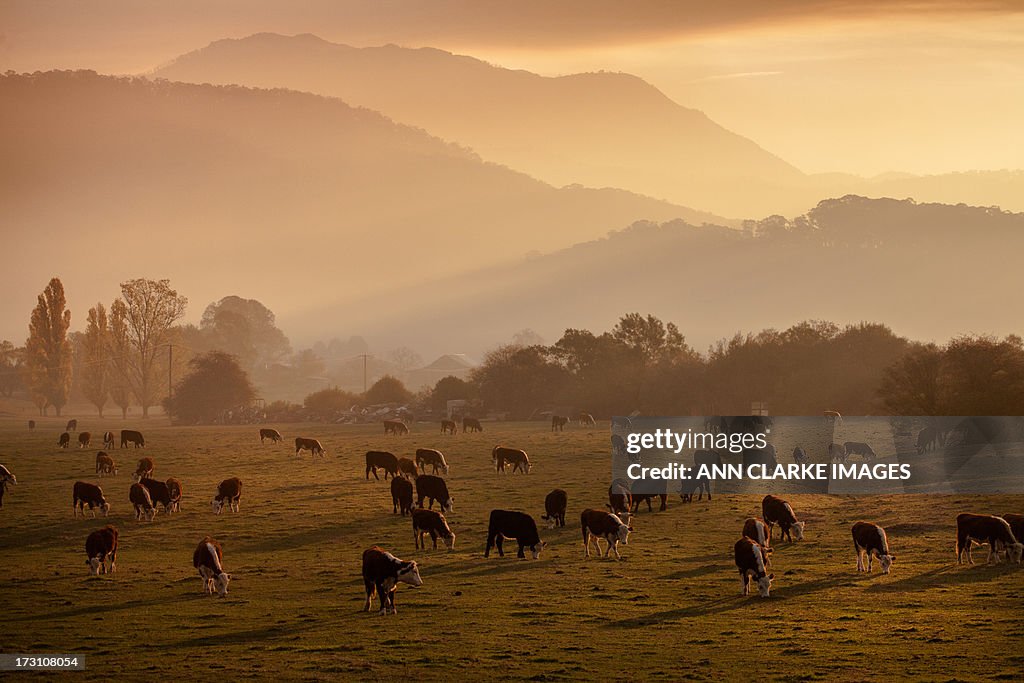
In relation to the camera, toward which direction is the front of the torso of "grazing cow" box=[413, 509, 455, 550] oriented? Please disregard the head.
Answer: to the viewer's right

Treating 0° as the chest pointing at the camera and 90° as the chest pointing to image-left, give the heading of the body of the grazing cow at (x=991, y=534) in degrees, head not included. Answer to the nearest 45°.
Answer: approximately 270°

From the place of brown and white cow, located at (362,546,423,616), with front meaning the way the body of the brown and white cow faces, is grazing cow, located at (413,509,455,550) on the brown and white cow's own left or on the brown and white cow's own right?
on the brown and white cow's own left

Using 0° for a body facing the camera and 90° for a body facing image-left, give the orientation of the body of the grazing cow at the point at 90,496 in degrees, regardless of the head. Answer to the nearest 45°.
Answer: approximately 270°

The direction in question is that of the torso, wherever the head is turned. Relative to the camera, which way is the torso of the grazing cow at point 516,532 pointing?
to the viewer's right

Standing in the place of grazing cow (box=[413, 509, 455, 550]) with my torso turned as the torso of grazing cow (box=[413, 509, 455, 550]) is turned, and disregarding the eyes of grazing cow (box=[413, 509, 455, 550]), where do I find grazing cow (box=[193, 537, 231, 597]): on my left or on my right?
on my right

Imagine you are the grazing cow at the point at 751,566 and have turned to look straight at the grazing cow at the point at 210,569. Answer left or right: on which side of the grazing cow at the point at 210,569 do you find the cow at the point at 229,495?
right

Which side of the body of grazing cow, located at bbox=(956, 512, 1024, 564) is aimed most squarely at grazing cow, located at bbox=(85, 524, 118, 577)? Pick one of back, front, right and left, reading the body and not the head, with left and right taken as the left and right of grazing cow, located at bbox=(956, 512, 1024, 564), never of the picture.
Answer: back

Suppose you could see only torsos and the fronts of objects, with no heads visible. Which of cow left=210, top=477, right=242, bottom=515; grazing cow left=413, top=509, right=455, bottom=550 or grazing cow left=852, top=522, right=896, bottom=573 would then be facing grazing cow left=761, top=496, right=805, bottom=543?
grazing cow left=413, top=509, right=455, bottom=550

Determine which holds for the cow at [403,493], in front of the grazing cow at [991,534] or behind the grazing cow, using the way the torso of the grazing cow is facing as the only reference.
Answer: behind

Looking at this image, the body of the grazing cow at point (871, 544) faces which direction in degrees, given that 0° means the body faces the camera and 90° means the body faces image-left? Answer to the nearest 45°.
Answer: approximately 315°

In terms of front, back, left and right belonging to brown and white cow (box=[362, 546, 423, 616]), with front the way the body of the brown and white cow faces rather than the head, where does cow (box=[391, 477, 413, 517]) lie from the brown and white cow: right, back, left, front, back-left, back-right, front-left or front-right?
back-left

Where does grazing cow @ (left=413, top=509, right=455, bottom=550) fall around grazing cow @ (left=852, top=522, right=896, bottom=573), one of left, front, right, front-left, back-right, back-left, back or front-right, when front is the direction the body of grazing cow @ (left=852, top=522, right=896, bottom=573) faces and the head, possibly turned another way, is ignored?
back-right

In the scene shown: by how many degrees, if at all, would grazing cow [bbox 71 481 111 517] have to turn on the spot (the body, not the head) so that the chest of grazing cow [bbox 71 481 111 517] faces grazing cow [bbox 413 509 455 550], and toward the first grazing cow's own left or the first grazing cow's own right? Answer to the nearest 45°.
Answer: approximately 45° to the first grazing cow's own right

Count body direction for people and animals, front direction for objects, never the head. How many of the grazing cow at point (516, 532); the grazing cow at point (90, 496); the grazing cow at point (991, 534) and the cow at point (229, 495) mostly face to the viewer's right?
3
